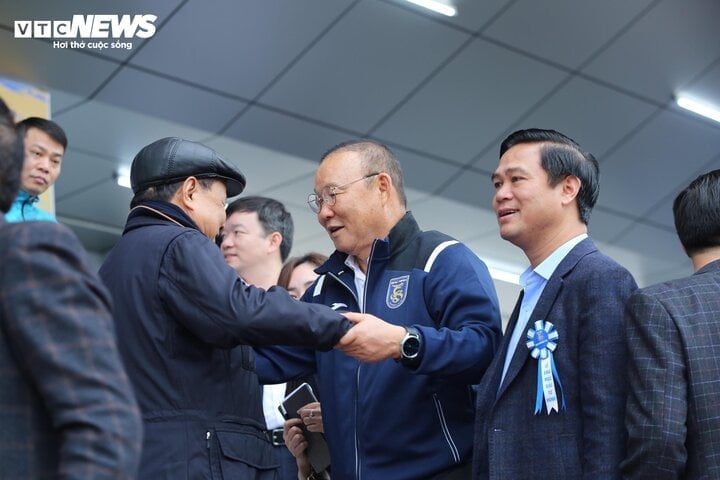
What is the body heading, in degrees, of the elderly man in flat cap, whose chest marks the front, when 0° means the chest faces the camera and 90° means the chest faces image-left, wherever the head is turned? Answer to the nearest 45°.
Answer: approximately 225°

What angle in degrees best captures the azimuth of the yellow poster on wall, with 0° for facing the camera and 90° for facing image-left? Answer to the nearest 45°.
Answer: approximately 315°

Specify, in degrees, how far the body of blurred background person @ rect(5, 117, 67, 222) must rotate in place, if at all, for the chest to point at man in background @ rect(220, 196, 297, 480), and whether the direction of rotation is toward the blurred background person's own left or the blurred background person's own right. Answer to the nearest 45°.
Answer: approximately 45° to the blurred background person's own left

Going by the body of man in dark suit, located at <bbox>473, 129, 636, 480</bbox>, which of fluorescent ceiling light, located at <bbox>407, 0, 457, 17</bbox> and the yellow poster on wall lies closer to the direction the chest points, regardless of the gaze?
the yellow poster on wall

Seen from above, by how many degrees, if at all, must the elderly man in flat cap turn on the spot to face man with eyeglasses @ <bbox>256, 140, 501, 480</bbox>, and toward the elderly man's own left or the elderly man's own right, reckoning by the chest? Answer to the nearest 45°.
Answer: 0° — they already face them

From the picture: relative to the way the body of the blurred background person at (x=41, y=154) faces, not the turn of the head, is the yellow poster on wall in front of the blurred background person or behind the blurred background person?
behind
